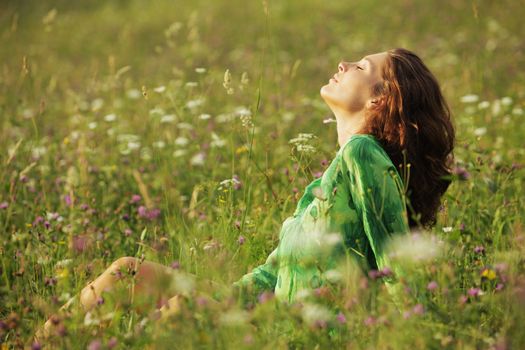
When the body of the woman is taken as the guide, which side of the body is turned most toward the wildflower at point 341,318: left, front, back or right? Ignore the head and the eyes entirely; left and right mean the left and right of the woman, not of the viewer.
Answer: left

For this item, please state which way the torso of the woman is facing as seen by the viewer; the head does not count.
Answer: to the viewer's left

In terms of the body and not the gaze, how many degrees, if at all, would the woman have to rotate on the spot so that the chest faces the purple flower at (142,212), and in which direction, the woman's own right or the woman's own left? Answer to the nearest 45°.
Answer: approximately 45° to the woman's own right

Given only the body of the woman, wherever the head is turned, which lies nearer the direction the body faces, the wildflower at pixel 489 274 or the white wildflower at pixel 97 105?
the white wildflower

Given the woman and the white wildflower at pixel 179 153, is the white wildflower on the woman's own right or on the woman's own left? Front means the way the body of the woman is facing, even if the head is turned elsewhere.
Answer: on the woman's own right

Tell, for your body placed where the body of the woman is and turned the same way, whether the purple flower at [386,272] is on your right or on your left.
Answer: on your left

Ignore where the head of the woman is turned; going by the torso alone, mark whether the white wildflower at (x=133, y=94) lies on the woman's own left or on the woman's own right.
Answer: on the woman's own right

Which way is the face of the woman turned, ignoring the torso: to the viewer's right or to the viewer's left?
to the viewer's left

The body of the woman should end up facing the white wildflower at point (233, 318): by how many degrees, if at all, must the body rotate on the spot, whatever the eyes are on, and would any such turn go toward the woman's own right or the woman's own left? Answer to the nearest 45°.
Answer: approximately 45° to the woman's own left
